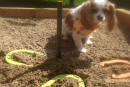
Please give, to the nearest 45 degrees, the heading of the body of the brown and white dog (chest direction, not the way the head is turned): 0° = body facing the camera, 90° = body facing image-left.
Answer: approximately 315°

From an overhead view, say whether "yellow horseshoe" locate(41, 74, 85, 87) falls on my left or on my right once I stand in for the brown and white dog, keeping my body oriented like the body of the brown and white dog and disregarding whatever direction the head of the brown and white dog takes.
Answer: on my right
